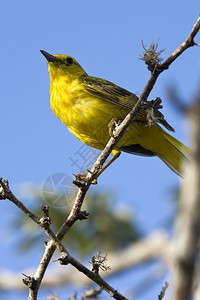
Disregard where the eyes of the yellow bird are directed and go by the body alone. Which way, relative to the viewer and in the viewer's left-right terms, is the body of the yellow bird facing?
facing to the left of the viewer

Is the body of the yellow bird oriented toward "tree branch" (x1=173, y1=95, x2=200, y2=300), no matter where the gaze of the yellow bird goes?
no
